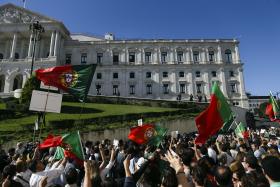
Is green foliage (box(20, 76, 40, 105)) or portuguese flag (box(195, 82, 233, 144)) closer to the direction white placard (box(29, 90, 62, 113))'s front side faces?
the green foliage

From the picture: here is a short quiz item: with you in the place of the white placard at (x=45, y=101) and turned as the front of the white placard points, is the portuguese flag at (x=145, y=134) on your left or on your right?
on your right

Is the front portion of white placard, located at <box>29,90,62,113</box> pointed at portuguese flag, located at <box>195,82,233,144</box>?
no

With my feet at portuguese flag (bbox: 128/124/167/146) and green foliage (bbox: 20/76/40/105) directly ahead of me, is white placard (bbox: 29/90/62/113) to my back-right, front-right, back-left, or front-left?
front-left

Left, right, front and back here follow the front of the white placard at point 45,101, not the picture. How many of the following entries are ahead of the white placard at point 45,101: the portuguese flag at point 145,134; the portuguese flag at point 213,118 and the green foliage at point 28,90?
1

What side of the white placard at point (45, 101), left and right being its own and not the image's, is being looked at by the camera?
back

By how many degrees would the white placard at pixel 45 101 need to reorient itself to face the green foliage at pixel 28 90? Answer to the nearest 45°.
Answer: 0° — it already faces it
